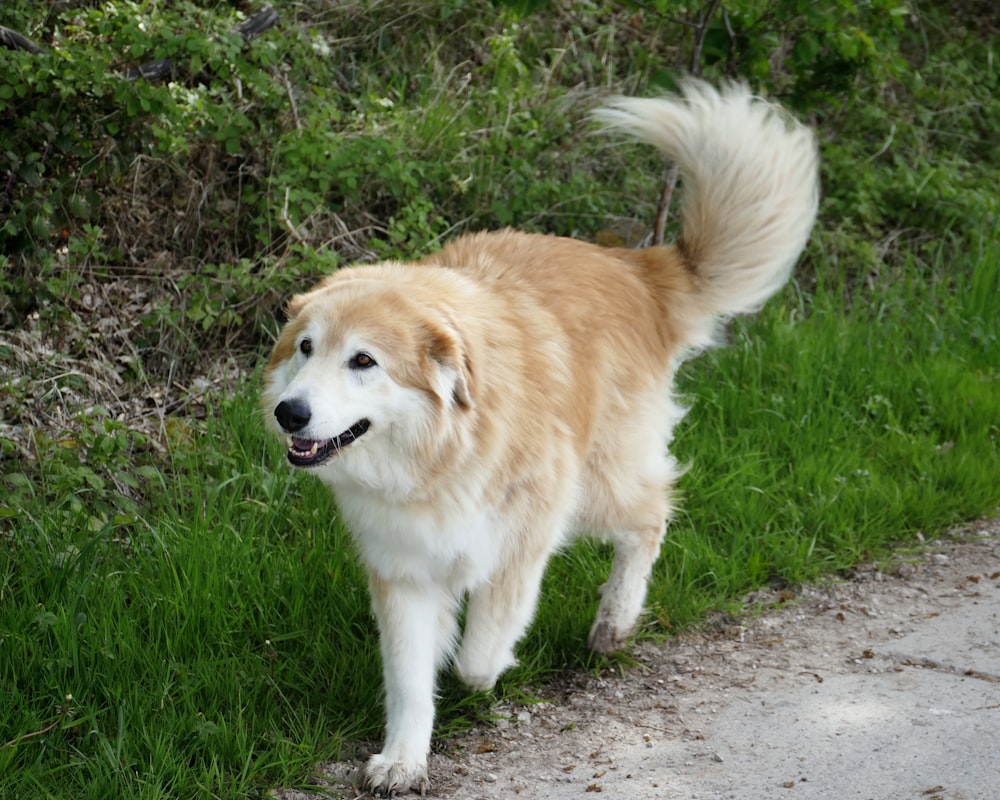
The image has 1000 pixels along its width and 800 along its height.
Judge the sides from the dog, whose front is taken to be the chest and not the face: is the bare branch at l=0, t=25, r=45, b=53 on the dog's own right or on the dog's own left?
on the dog's own right

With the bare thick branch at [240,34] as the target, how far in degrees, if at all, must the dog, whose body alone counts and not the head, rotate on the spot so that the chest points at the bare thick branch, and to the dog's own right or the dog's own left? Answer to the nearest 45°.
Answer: approximately 90° to the dog's own right

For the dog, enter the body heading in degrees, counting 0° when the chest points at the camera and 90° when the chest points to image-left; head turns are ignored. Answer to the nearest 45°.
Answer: approximately 45°
